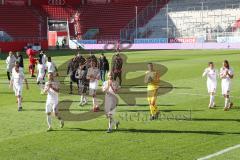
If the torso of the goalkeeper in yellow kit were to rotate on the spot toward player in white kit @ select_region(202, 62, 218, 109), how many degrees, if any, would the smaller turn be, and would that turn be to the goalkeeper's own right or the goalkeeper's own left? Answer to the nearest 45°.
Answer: approximately 180°

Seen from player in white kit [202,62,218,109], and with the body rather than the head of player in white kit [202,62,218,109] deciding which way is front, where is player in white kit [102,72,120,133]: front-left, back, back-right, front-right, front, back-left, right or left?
front-right

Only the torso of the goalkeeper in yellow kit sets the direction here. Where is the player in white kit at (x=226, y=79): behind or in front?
behind

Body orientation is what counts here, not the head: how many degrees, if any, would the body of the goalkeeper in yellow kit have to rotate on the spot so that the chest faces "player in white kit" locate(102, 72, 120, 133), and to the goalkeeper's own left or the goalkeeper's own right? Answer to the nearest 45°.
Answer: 0° — they already face them

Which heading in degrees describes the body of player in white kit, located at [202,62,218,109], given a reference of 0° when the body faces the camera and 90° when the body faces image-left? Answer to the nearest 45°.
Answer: approximately 0°

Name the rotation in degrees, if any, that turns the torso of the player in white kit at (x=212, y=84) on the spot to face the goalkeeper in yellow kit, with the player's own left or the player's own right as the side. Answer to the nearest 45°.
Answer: approximately 45° to the player's own right
